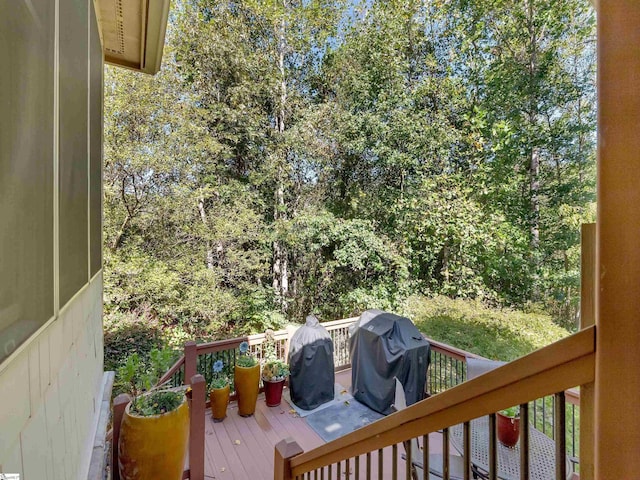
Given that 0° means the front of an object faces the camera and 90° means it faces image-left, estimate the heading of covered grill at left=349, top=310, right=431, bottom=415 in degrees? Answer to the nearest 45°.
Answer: approximately 45°

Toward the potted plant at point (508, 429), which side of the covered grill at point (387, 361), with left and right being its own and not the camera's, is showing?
left

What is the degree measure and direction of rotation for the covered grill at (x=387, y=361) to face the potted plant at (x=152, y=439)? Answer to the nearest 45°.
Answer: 0° — it already faces it

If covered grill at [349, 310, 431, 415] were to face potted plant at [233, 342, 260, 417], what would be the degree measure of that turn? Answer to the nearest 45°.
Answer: approximately 45° to its right

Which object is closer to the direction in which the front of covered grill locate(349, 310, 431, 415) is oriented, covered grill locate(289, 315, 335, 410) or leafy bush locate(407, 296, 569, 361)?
the covered grill

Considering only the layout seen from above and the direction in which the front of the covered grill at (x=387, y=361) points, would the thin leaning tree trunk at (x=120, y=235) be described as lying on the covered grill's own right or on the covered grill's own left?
on the covered grill's own right

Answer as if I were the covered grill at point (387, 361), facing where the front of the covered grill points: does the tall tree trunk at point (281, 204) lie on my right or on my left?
on my right

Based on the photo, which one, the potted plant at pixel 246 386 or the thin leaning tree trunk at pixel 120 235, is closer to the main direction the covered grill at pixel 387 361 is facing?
the potted plant

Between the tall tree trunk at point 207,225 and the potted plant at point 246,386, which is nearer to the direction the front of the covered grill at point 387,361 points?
the potted plant

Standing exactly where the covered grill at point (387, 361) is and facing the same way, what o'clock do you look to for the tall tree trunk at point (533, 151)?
The tall tree trunk is roughly at 6 o'clock from the covered grill.

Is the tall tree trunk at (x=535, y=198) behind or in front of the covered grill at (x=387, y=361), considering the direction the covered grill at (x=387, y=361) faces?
behind
